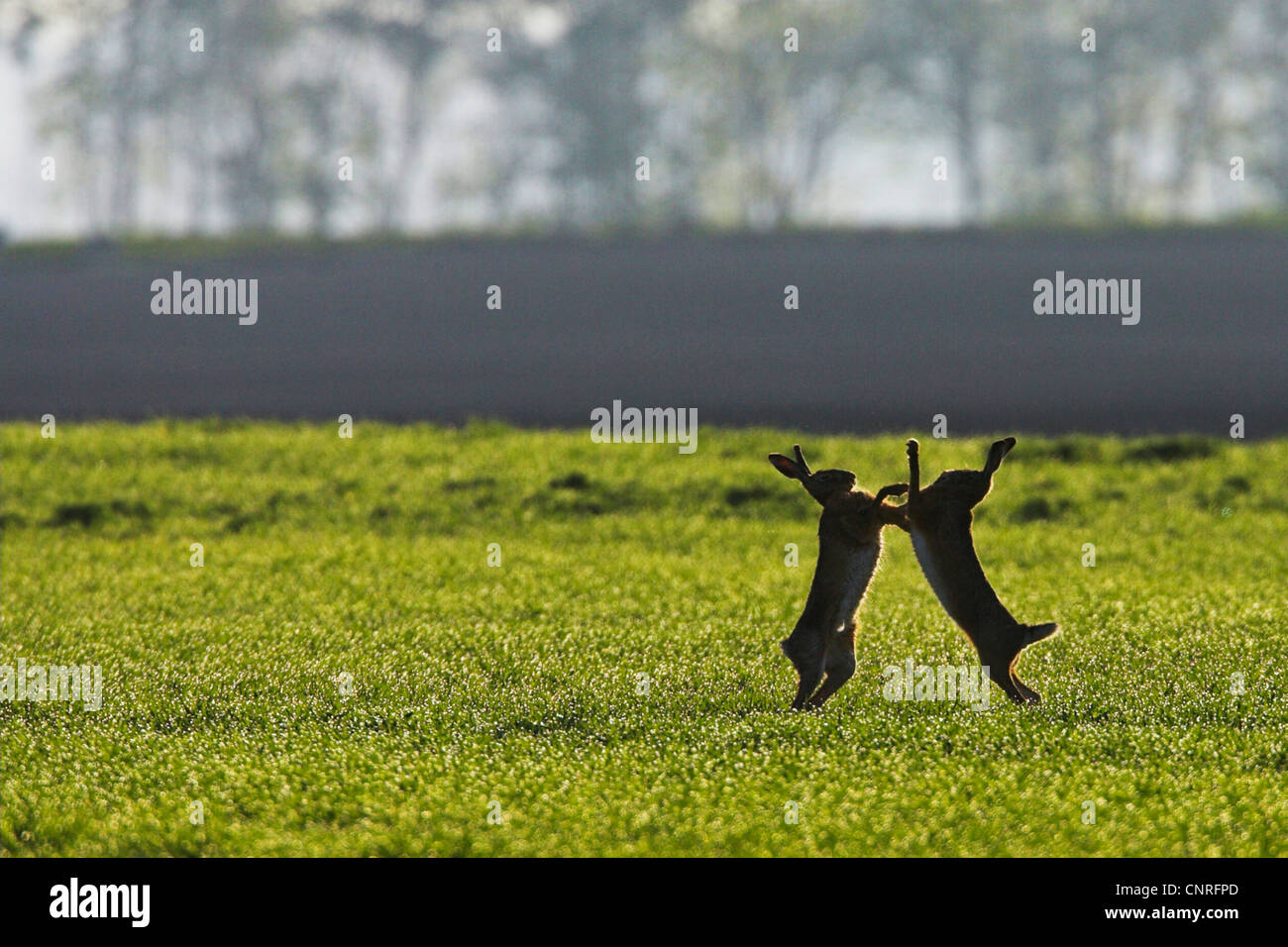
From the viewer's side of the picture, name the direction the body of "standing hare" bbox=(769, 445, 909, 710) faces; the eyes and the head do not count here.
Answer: to the viewer's right

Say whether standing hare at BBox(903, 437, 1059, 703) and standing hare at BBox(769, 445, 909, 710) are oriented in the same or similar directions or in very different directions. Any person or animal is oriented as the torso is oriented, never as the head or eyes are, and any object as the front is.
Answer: very different directions

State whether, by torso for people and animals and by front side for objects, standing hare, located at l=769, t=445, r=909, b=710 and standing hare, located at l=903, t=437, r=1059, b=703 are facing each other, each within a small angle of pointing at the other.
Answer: yes

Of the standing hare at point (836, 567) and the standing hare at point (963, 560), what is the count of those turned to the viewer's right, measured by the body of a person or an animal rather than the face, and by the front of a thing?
1

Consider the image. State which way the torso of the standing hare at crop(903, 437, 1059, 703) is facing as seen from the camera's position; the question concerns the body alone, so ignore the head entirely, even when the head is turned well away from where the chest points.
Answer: to the viewer's left
